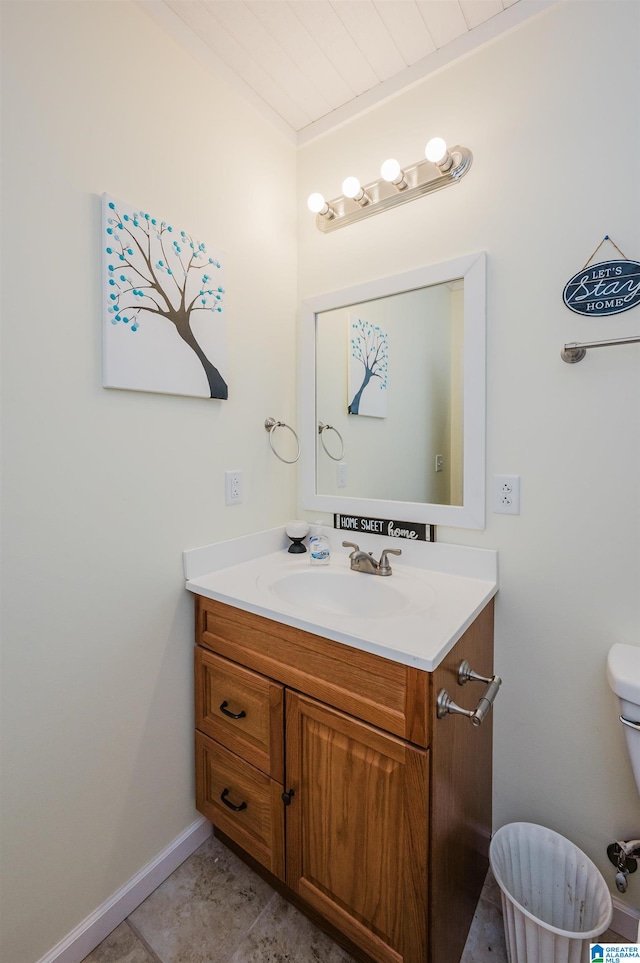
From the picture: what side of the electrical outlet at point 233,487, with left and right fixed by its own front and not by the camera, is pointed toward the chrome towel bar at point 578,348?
front

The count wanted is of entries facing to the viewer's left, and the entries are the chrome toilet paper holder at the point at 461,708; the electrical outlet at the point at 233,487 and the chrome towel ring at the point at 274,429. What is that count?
0

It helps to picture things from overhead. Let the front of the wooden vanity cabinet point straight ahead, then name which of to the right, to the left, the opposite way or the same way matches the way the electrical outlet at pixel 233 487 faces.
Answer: to the left

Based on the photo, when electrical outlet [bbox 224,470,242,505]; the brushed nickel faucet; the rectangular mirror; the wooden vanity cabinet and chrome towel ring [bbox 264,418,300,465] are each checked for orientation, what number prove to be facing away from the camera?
0

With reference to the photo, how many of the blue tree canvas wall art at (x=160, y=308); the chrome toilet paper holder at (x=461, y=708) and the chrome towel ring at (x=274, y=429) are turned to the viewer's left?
0

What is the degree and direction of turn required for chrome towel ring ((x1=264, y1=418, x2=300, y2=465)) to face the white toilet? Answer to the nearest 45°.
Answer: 0° — it already faces it

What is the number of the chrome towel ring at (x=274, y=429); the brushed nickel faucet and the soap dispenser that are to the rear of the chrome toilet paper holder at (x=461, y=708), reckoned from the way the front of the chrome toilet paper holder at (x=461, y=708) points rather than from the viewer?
3

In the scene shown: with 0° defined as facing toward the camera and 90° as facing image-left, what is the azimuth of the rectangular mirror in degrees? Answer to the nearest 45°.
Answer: approximately 45°

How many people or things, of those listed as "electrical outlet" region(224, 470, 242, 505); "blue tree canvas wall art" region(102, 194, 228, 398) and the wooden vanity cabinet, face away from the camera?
0
